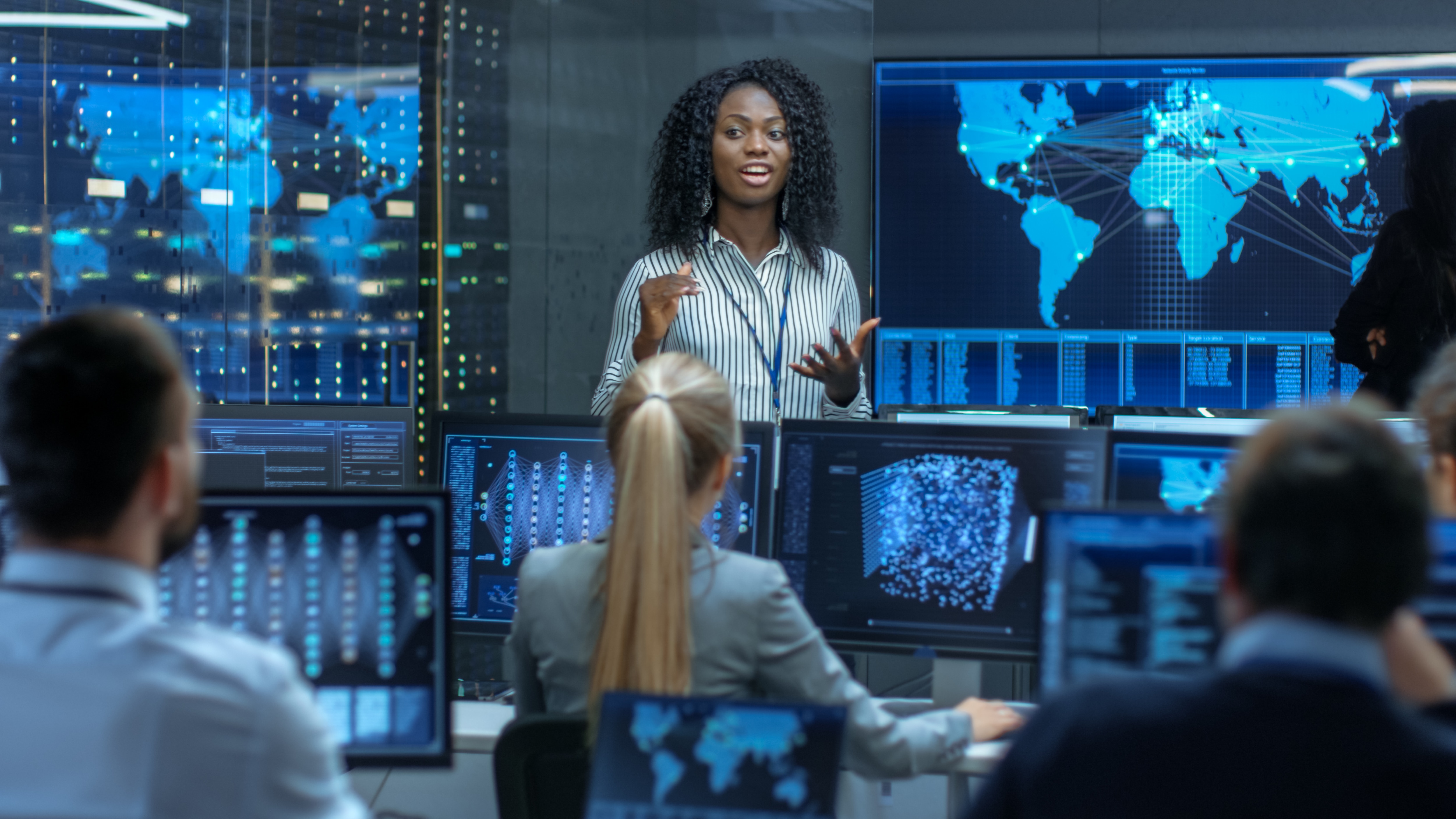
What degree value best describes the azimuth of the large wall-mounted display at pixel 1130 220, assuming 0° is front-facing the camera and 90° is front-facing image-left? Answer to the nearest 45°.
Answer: approximately 0°

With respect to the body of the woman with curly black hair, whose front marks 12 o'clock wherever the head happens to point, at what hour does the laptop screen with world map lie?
The laptop screen with world map is roughly at 12 o'clock from the woman with curly black hair.

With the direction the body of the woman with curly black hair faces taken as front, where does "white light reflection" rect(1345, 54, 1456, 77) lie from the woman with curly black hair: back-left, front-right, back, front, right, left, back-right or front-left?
back-left

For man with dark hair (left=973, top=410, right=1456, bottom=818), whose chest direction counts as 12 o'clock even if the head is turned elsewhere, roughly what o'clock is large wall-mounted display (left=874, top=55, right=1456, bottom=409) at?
The large wall-mounted display is roughly at 12 o'clock from the man with dark hair.

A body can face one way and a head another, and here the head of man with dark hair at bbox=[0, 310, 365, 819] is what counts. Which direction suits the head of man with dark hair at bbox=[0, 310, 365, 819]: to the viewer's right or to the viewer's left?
to the viewer's right

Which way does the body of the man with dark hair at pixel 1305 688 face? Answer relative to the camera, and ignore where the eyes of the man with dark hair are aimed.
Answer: away from the camera

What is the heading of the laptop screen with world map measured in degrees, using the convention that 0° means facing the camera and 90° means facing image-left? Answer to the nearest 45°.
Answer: approximately 0°

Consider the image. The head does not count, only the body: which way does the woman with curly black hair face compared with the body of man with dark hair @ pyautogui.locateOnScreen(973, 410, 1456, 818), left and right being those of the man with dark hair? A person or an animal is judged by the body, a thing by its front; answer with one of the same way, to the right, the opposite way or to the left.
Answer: the opposite way
